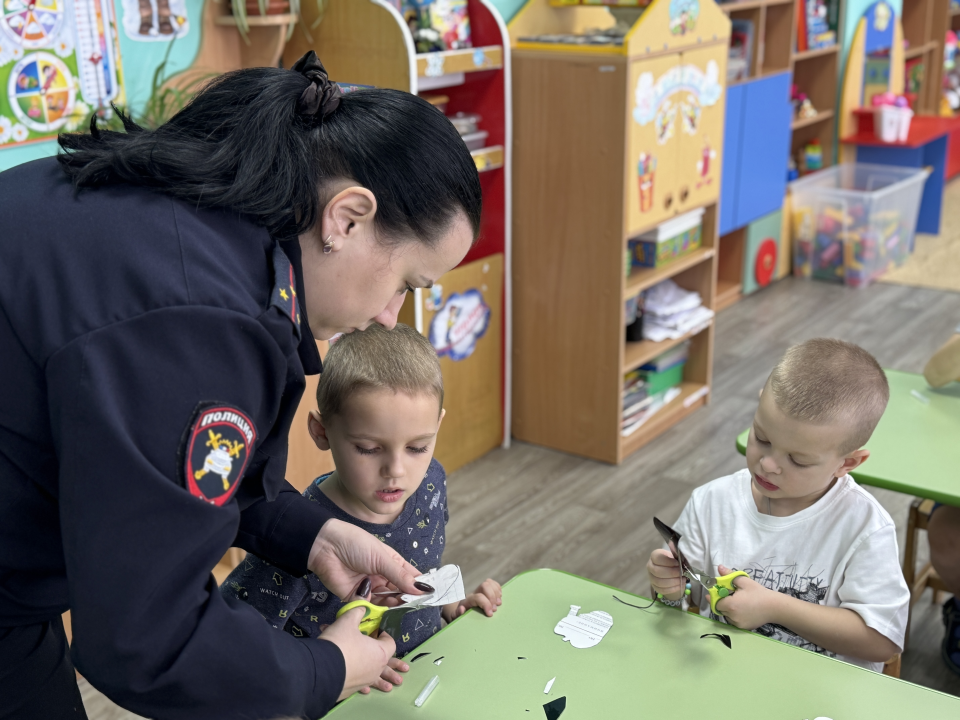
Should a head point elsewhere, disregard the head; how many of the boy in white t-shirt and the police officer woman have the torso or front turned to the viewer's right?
1

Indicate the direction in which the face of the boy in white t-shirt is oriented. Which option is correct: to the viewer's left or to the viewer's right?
to the viewer's left

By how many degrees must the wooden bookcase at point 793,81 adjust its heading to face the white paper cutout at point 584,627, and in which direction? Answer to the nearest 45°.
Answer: approximately 45° to its right

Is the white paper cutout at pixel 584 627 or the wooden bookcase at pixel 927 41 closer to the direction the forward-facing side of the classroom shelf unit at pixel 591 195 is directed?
the white paper cutout

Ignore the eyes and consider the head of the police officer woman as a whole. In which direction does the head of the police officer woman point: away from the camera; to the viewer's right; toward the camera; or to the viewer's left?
to the viewer's right

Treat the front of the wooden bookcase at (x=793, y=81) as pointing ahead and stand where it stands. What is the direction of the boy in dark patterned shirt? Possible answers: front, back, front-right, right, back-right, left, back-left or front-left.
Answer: front-right

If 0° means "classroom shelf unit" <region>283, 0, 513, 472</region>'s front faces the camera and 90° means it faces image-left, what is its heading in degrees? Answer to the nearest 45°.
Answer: approximately 315°

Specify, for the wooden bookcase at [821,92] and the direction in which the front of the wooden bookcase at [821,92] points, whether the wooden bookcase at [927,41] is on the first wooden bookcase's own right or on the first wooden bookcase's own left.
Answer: on the first wooden bookcase's own left

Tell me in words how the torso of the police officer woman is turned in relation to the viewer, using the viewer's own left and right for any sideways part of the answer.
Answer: facing to the right of the viewer

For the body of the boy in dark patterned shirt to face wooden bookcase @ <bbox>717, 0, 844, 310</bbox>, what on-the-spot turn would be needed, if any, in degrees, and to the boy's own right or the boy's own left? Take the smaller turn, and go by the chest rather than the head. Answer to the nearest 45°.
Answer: approximately 90° to the boy's own left

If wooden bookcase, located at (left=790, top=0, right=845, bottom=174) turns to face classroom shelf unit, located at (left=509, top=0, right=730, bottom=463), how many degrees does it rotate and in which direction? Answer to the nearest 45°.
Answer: approximately 45° to its right
